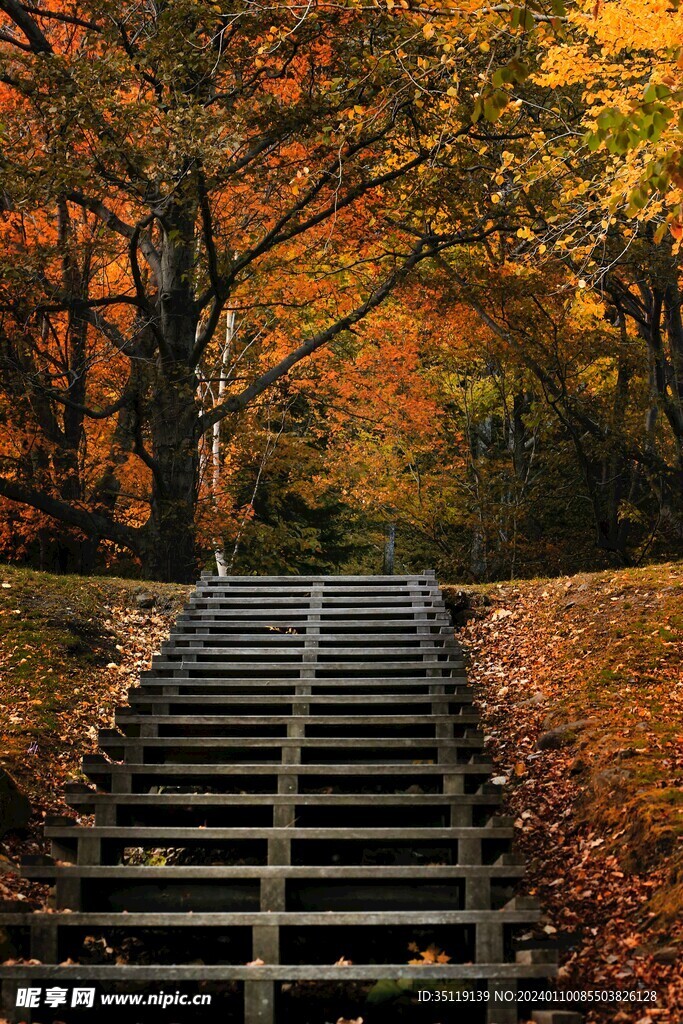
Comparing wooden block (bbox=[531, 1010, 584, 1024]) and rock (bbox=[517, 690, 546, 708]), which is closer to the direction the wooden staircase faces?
the wooden block

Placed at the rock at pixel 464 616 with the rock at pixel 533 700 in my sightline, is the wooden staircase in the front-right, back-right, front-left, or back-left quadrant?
front-right

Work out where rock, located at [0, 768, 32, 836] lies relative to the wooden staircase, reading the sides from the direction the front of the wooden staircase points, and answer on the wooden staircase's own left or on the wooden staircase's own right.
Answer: on the wooden staircase's own right

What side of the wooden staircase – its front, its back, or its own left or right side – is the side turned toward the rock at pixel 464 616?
back

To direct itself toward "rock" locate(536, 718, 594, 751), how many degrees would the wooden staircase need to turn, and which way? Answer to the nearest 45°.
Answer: approximately 135° to its left

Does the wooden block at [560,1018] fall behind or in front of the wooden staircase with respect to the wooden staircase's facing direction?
in front

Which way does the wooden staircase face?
toward the camera

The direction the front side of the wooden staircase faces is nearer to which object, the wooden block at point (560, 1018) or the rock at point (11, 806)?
the wooden block

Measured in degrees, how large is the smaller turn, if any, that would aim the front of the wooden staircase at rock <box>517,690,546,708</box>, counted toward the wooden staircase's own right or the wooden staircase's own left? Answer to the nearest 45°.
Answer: approximately 135° to the wooden staircase's own left
